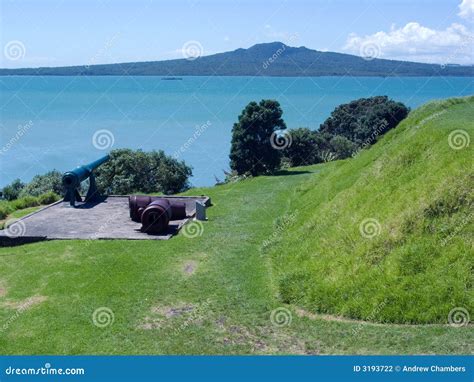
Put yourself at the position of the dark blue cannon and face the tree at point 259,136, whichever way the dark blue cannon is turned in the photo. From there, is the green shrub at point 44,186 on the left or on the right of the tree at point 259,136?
left

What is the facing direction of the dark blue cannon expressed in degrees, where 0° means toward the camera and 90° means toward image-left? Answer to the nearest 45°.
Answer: approximately 225°

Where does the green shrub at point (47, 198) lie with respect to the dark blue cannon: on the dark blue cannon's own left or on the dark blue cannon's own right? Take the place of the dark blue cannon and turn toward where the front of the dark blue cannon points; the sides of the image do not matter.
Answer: on the dark blue cannon's own left

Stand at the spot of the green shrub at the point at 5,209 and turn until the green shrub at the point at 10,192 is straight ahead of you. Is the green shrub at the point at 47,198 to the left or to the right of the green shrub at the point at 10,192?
right

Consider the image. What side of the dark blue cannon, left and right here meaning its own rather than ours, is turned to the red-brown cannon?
right

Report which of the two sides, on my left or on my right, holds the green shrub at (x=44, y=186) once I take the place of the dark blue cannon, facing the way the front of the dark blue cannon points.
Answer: on my left

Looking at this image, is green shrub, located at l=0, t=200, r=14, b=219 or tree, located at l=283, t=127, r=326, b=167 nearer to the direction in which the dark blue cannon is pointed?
the tree

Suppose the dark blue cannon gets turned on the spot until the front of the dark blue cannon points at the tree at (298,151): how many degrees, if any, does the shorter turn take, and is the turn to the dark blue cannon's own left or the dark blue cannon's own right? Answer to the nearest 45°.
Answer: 0° — it already faces it

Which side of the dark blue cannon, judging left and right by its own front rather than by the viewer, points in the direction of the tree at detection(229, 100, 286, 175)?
front

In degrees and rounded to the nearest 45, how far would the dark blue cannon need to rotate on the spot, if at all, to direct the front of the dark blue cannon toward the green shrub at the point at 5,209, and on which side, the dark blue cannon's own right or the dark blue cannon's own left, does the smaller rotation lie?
approximately 135° to the dark blue cannon's own left

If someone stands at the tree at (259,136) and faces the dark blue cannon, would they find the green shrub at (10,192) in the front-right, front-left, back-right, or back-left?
front-right

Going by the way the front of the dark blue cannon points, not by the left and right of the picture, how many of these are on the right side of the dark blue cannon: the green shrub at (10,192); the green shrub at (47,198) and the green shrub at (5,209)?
0

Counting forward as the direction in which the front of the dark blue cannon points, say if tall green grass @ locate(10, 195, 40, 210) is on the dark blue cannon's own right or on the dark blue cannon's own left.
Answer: on the dark blue cannon's own left

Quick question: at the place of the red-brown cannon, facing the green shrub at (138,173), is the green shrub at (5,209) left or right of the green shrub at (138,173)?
left

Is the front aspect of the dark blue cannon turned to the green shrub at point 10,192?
no
